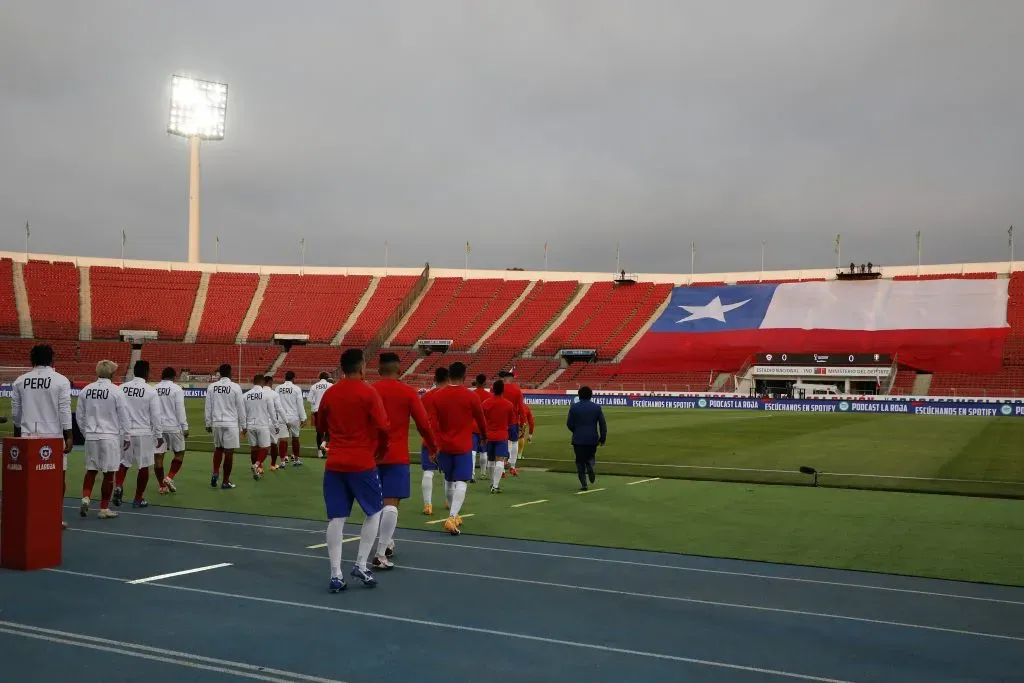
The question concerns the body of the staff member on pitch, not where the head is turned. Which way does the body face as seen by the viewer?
away from the camera

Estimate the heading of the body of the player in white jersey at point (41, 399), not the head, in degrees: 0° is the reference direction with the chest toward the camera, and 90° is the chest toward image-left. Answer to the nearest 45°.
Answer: approximately 180°

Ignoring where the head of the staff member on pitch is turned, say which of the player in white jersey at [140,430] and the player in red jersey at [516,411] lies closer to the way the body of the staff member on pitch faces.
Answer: the player in red jersey

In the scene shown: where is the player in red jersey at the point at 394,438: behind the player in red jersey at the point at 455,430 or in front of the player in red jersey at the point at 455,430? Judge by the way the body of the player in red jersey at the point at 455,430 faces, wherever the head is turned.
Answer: behind

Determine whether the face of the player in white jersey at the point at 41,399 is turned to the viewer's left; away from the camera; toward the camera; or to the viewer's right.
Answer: away from the camera

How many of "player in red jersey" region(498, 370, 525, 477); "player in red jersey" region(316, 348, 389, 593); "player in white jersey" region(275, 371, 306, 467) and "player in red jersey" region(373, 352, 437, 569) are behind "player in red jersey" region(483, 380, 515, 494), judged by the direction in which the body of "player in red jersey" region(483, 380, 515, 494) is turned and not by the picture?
2

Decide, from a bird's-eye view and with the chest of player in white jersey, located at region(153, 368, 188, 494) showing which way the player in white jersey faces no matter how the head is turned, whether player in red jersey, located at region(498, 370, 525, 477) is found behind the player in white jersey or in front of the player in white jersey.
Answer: in front

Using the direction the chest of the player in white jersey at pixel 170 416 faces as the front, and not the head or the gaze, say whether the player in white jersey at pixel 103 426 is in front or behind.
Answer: behind

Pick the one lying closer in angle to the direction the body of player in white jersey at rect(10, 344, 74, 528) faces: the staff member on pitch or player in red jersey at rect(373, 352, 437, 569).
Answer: the staff member on pitch

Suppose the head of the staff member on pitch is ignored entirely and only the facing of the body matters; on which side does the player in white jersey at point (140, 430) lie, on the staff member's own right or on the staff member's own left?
on the staff member's own left

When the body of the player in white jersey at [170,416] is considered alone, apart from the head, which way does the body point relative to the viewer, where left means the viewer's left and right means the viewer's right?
facing away from the viewer and to the right of the viewer

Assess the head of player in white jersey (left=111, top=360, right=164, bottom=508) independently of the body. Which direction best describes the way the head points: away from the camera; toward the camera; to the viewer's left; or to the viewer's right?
away from the camera

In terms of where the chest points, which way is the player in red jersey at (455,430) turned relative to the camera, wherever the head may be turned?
away from the camera

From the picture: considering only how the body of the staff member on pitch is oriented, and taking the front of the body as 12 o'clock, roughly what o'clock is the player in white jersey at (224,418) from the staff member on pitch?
The player in white jersey is roughly at 9 o'clock from the staff member on pitch.

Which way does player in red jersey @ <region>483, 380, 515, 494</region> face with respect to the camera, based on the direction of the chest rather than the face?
away from the camera

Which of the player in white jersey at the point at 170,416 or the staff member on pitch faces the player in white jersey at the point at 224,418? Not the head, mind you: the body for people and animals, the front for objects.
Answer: the player in white jersey at the point at 170,416
